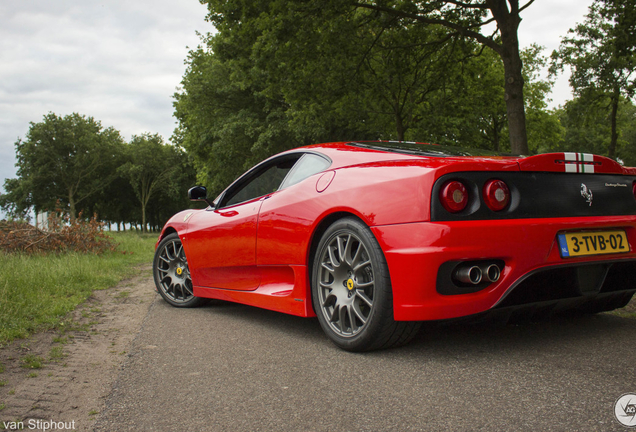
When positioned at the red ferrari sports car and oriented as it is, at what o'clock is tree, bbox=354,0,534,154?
The tree is roughly at 2 o'clock from the red ferrari sports car.

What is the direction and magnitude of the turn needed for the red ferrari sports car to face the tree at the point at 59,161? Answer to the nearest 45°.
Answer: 0° — it already faces it

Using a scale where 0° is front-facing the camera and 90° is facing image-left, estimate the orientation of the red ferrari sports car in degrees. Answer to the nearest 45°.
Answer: approximately 135°
